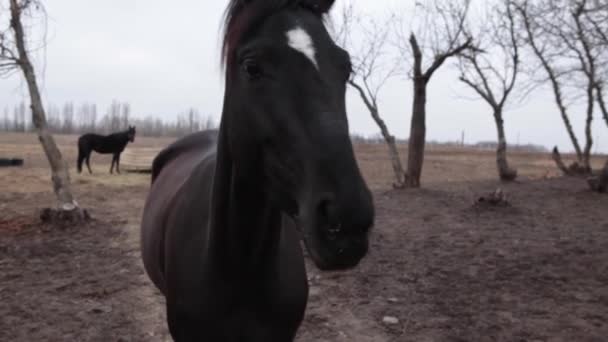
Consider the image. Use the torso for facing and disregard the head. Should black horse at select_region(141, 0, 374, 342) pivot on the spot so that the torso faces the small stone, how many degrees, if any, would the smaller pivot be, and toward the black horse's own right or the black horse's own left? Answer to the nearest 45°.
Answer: approximately 90° to the black horse's own left

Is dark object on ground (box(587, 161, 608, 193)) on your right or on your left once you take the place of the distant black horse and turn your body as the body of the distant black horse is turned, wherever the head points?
on your right

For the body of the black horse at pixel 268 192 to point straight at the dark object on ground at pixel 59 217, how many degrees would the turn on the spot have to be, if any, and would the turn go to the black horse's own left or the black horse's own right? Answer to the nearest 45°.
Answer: approximately 180°

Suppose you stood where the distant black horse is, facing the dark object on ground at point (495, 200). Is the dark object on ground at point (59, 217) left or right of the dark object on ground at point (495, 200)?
right

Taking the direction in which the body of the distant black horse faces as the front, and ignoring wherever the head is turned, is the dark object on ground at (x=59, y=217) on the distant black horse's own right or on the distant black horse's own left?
on the distant black horse's own right

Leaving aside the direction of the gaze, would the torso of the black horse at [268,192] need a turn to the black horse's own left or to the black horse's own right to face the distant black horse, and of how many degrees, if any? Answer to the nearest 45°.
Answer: approximately 135° to the black horse's own left

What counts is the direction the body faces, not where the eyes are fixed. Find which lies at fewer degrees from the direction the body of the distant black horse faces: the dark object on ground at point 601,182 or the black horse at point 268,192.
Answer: the dark object on ground

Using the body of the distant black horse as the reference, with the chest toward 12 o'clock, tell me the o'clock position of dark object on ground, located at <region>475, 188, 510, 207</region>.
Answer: The dark object on ground is roughly at 2 o'clock from the distant black horse.

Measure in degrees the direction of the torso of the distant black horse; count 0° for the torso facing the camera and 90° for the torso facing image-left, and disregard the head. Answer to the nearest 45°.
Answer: approximately 270°

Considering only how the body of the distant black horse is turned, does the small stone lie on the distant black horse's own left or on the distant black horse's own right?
on the distant black horse's own right

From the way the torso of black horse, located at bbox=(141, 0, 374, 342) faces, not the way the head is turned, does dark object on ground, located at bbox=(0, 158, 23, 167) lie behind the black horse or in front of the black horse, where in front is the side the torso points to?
behind
